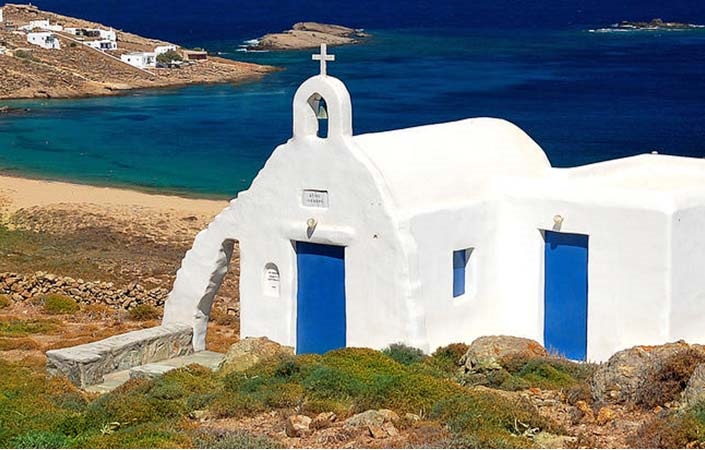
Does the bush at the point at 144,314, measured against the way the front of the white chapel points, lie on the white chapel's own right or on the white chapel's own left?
on the white chapel's own right

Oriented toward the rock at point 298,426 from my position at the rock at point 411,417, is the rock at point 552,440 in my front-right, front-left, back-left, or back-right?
back-left

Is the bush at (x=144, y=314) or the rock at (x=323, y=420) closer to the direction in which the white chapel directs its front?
the rock

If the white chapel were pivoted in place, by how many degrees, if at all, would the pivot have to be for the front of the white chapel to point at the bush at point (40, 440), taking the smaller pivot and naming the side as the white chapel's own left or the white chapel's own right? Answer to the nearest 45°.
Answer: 0° — it already faces it

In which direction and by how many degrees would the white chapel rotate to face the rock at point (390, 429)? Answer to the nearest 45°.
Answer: approximately 45° to its left

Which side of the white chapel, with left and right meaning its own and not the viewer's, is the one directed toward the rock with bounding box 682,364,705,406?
left

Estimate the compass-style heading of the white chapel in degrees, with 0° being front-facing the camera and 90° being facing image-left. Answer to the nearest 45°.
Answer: approximately 45°

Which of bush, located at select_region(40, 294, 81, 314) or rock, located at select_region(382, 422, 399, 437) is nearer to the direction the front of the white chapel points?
the rock

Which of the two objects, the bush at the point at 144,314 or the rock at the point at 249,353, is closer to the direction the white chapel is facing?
the rock

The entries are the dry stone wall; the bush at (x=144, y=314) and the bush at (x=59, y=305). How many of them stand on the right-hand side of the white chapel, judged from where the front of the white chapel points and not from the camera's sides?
3
